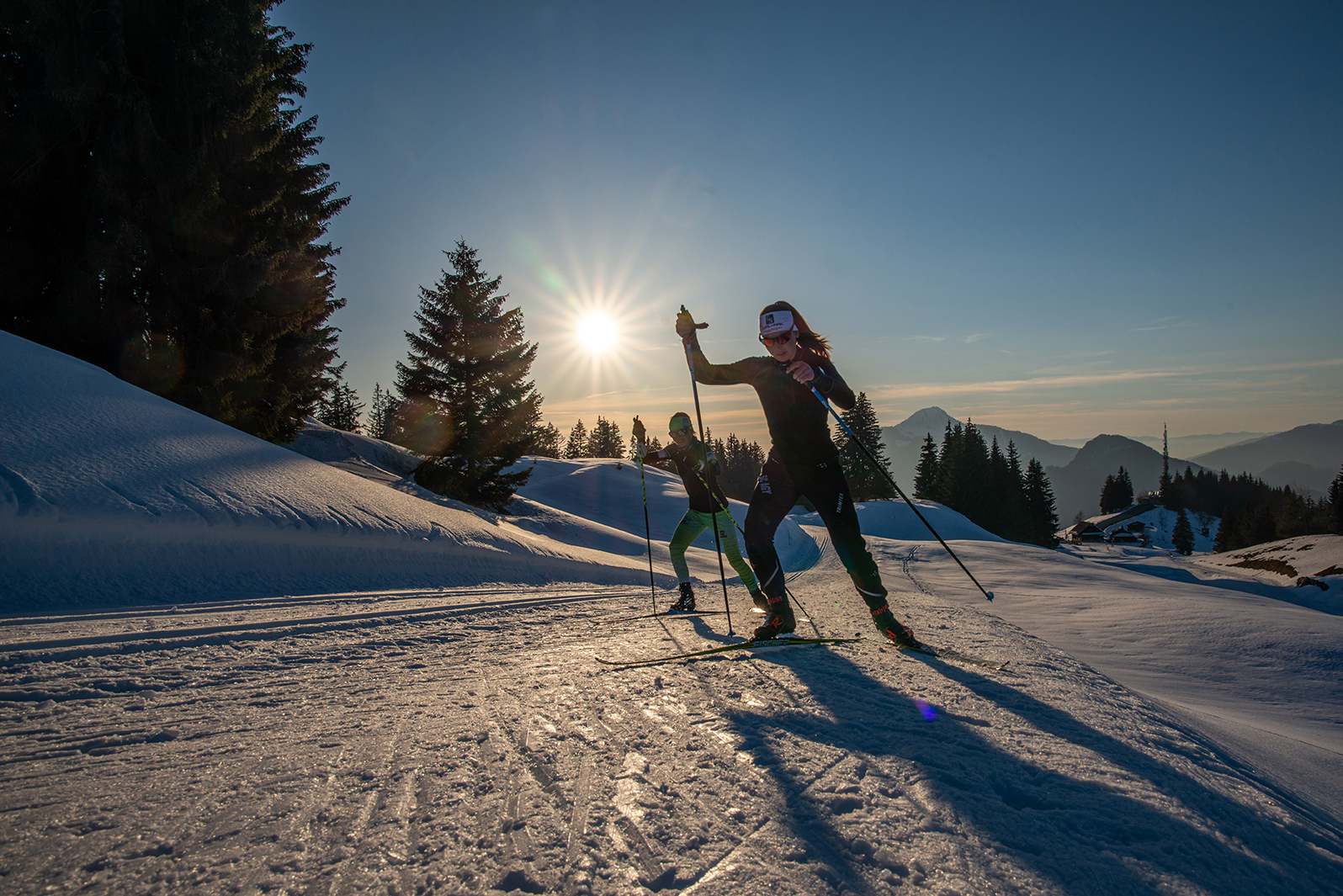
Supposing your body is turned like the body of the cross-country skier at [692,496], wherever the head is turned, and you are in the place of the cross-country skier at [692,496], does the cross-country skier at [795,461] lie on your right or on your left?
on your left

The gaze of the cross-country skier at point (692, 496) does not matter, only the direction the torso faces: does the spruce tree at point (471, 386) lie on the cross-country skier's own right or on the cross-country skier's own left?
on the cross-country skier's own right

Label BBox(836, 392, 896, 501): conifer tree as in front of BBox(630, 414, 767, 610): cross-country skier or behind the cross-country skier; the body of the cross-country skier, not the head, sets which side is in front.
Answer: behind

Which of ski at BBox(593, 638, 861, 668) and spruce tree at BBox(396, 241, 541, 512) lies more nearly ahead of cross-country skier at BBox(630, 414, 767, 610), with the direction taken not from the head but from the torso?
the ski

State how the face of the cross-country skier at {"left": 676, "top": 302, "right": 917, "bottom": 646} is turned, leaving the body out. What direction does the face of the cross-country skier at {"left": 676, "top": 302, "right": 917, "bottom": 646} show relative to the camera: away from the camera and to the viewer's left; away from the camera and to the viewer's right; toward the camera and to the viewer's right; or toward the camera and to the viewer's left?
toward the camera and to the viewer's left

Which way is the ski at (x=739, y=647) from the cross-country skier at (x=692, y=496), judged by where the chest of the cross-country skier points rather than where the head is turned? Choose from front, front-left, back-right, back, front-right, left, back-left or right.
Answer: front-left
